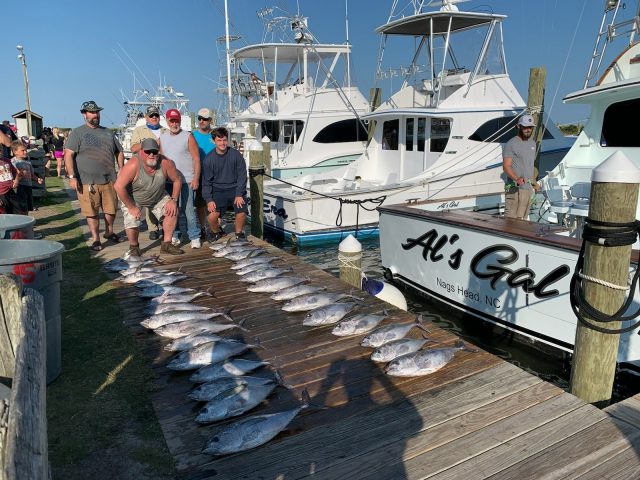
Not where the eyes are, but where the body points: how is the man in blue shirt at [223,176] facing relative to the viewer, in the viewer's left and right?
facing the viewer

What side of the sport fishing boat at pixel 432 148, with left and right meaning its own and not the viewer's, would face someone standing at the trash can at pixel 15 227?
back

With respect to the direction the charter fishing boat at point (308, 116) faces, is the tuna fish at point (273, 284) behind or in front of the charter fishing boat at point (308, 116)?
behind

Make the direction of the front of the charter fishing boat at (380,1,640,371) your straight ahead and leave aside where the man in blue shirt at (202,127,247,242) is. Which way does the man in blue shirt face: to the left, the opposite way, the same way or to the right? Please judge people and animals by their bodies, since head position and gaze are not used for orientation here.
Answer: to the right

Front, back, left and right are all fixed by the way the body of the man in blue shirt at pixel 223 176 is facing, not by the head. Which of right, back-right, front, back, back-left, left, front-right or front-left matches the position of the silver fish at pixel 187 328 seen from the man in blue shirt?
front

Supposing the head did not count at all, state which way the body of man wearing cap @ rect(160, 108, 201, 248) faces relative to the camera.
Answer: toward the camera

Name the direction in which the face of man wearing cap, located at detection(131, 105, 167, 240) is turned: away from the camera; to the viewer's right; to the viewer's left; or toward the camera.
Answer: toward the camera

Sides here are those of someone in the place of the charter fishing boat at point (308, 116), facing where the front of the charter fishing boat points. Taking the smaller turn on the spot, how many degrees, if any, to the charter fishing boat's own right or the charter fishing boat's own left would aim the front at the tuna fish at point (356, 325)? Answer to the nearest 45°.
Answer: approximately 135° to the charter fishing boat's own right

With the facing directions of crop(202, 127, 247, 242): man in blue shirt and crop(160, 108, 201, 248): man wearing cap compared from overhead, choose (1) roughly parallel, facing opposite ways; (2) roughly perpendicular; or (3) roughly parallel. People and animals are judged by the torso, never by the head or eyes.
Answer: roughly parallel

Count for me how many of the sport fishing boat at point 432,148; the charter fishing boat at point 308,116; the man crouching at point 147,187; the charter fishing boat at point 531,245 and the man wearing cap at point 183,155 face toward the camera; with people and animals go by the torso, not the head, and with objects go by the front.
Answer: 2

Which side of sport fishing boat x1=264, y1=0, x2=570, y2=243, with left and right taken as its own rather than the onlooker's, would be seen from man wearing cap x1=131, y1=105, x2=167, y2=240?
back

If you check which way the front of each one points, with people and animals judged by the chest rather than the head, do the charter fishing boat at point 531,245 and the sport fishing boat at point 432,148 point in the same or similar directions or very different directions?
same or similar directions

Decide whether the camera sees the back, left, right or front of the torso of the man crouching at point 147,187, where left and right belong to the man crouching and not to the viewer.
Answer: front

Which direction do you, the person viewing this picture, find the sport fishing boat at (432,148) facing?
facing away from the viewer and to the right of the viewer

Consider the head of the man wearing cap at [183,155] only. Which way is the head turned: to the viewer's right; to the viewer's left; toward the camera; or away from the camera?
toward the camera

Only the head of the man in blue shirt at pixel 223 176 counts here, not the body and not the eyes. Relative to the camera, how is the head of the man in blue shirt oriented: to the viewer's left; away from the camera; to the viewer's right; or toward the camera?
toward the camera

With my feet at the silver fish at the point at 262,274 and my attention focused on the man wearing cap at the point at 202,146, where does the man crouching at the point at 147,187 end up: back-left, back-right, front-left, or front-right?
front-left

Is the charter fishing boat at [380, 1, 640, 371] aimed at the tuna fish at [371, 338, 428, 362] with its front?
no

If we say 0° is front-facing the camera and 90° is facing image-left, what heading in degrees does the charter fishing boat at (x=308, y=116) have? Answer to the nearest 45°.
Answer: approximately 225°

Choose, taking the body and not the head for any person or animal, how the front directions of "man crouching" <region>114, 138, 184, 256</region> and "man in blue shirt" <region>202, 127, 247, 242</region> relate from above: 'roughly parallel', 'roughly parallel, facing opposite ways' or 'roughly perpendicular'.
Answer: roughly parallel

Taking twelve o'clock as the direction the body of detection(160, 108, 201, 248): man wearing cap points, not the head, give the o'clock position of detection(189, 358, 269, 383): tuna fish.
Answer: The tuna fish is roughly at 12 o'clock from the man wearing cap.
